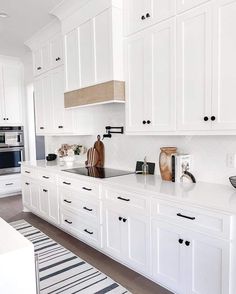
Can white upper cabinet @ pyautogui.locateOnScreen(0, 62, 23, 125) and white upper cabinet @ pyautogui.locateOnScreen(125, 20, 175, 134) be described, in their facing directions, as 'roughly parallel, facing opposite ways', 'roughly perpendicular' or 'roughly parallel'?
roughly perpendicular

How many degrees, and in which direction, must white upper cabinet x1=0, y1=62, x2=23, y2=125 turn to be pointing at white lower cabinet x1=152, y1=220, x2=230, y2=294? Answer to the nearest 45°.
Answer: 0° — it already faces it

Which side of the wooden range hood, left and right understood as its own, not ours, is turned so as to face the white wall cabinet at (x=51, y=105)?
right

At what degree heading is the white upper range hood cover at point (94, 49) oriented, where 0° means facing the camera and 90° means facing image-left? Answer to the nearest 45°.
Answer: approximately 45°

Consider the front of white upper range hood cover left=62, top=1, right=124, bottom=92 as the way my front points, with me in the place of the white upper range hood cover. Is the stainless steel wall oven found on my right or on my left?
on my right

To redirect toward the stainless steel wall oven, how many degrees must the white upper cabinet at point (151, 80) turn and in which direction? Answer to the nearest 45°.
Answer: approximately 90° to its right

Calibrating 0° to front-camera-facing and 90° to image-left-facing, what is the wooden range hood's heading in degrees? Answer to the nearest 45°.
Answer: approximately 45°
